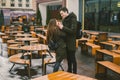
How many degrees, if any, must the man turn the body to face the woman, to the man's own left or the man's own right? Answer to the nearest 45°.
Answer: approximately 45° to the man's own left

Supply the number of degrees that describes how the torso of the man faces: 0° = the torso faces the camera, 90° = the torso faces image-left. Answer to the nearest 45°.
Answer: approximately 90°
